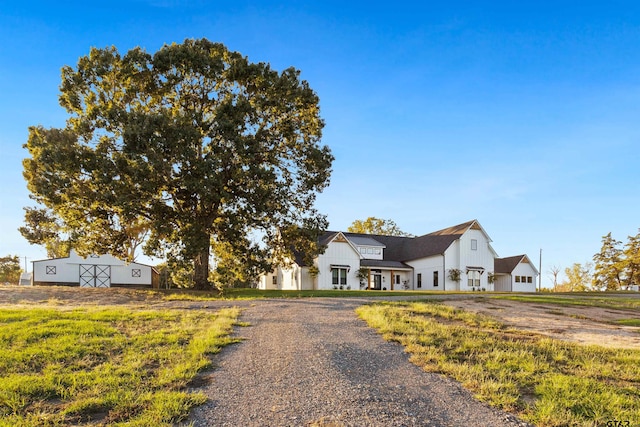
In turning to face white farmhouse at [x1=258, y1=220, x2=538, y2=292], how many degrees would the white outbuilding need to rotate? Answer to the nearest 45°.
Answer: approximately 90° to its left

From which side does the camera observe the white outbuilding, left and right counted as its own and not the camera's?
front
